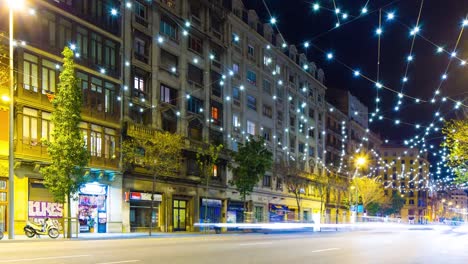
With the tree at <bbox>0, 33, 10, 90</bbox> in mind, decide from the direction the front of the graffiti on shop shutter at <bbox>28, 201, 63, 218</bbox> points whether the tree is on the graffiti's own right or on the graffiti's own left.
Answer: on the graffiti's own right

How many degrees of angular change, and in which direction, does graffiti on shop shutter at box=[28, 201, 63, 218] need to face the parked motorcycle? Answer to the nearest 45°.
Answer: approximately 45° to its right
